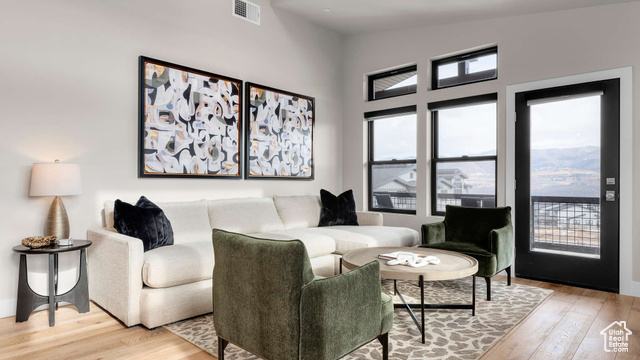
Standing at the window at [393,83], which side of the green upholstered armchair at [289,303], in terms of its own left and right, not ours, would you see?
front

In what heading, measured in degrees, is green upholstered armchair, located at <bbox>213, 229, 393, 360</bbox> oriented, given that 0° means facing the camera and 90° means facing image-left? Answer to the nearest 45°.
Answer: approximately 225°

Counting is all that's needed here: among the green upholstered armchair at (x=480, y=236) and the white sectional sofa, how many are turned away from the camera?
0

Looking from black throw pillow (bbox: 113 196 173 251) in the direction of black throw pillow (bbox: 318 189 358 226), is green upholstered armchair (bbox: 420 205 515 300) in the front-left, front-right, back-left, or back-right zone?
front-right

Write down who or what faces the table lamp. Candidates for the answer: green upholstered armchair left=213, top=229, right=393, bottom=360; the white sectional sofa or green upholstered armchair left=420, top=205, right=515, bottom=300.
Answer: green upholstered armchair left=420, top=205, right=515, bottom=300

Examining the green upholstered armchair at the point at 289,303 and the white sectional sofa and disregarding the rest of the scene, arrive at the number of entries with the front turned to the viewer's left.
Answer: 0

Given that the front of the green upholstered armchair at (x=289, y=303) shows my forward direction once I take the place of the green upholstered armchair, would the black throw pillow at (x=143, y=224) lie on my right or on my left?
on my left

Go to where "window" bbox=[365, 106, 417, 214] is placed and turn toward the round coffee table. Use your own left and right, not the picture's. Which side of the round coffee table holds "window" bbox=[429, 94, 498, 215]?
left

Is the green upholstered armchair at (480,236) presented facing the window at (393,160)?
no

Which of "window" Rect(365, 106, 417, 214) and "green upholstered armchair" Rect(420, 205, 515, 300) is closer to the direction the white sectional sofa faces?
the green upholstered armchair

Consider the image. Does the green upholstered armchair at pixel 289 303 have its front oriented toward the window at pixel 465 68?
yes

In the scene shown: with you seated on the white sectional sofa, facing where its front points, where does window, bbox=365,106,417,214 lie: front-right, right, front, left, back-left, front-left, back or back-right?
left

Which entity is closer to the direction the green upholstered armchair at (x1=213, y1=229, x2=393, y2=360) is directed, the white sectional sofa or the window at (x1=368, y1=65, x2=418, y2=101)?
the window

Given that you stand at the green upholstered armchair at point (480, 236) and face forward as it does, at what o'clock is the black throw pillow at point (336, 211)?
The black throw pillow is roughly at 2 o'clock from the green upholstered armchair.

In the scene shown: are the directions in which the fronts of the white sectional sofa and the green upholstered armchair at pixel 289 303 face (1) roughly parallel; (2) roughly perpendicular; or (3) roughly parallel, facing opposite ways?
roughly perpendicular

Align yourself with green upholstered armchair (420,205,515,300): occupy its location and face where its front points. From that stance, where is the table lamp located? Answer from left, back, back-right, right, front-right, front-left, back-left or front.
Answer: front

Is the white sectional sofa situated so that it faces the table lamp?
no

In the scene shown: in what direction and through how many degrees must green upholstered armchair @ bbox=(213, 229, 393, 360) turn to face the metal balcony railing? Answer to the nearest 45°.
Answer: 0° — it already faces it

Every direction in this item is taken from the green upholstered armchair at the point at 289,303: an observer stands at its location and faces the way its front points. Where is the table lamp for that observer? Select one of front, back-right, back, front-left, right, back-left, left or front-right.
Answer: left

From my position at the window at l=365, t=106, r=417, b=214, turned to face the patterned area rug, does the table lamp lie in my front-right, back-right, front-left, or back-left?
front-right
